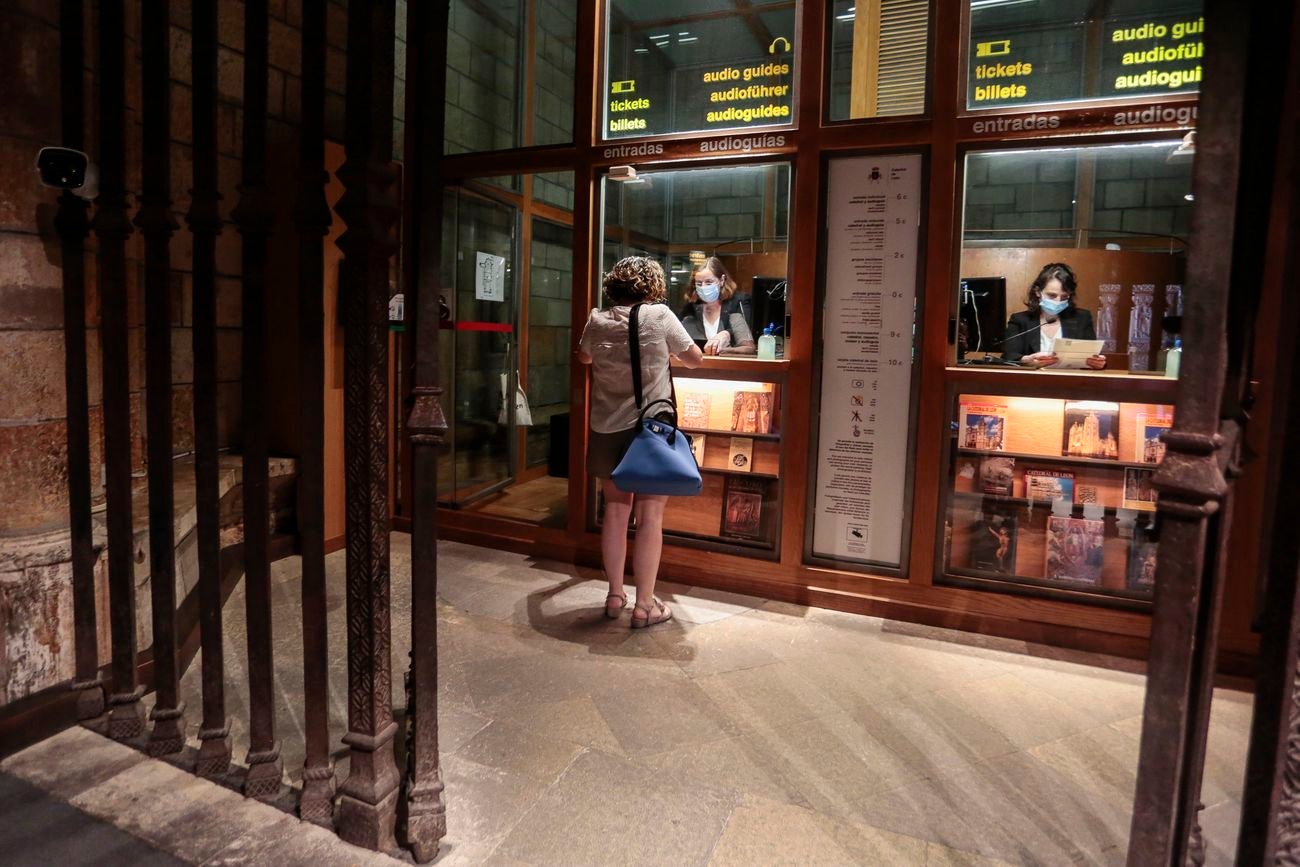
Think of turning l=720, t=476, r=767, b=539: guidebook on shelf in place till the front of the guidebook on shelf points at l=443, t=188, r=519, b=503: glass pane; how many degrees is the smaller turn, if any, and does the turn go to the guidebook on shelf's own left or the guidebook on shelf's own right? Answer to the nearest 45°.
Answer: approximately 135° to the guidebook on shelf's own right

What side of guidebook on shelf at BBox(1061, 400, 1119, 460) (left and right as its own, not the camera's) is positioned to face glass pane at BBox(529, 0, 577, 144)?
right

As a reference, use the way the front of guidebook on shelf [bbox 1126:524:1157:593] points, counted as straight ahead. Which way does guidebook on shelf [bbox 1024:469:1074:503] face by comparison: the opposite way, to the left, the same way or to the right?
the same way

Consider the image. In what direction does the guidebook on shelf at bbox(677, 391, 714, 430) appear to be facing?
toward the camera

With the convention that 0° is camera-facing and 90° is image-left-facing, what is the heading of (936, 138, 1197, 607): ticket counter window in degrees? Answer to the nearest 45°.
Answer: approximately 0°

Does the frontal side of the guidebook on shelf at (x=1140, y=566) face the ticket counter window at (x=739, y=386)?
no

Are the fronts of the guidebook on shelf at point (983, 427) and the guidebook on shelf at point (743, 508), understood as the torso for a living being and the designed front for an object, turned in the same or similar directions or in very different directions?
same or similar directions

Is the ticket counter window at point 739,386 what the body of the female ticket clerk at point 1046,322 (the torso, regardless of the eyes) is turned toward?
no

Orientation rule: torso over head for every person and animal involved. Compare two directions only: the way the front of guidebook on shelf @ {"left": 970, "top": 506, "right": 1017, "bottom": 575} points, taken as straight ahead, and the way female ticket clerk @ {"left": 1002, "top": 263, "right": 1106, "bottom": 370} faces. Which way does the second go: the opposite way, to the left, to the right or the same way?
the same way

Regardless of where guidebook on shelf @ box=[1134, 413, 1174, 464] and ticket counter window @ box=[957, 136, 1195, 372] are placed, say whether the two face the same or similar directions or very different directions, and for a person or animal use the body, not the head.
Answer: same or similar directions

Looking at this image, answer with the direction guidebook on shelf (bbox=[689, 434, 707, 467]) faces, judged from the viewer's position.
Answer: facing the viewer

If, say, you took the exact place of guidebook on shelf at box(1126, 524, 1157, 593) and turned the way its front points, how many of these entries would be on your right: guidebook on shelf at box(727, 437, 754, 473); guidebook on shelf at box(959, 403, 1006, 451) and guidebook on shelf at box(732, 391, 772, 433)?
3
